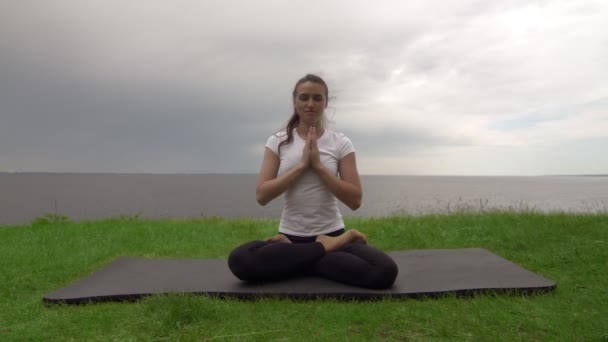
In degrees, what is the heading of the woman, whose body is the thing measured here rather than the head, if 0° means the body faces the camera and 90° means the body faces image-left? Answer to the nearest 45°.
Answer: approximately 0°
